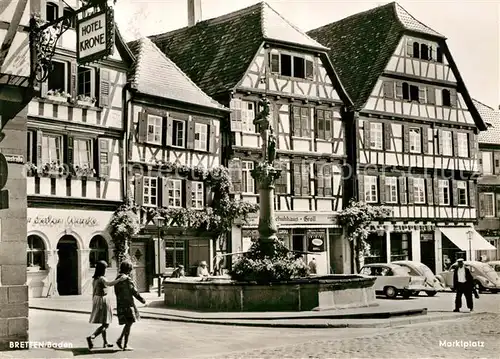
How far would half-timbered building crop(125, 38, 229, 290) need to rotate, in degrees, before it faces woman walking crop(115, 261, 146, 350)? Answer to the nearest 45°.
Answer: approximately 45° to its right

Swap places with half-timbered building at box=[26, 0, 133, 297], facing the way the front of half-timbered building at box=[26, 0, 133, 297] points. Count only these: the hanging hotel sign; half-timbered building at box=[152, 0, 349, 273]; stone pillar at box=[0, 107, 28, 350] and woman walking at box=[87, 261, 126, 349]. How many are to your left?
1

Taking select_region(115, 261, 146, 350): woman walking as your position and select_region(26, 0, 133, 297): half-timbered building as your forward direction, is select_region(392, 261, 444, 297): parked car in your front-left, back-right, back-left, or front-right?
front-right

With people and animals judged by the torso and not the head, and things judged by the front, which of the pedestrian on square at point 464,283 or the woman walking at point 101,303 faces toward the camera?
the pedestrian on square

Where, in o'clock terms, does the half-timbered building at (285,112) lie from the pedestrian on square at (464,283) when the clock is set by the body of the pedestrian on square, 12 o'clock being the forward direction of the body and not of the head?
The half-timbered building is roughly at 5 o'clock from the pedestrian on square.

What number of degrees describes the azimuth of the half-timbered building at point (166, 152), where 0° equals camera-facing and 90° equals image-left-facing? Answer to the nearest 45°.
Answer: approximately 315°

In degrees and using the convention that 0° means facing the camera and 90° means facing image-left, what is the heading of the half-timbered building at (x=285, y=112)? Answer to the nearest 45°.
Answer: approximately 315°

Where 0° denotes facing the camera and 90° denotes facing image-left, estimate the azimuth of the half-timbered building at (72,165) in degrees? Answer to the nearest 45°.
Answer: approximately 315°

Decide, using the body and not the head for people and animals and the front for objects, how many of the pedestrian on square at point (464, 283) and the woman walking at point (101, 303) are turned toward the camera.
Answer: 1

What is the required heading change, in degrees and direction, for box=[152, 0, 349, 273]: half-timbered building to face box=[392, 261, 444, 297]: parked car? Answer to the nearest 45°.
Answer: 0° — it already faces it

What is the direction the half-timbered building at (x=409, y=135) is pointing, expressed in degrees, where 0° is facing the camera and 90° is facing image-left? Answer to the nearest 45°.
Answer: approximately 315°

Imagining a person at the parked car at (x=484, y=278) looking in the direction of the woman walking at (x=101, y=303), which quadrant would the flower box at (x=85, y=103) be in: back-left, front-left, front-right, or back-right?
front-right
